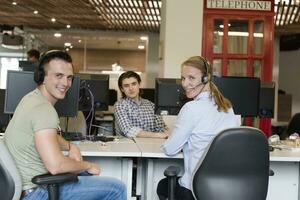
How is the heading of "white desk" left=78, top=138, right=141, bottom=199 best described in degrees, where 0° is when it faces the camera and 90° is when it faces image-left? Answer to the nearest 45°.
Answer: approximately 0°

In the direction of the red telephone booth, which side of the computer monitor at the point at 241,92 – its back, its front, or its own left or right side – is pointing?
back

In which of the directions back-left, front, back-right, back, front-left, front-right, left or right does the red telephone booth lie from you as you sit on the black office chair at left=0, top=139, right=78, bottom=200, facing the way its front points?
front

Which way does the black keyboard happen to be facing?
toward the camera

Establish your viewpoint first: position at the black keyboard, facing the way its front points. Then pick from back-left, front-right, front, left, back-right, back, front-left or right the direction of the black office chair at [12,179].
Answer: front

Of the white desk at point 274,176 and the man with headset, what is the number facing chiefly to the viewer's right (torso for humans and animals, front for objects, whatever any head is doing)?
1

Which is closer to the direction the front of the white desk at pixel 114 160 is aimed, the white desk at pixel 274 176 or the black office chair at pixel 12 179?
the black office chair

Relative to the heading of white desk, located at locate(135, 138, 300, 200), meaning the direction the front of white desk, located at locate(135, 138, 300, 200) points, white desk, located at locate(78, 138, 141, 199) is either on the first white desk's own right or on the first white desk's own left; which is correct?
on the first white desk's own right

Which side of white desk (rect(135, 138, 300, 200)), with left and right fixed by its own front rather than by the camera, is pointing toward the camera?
front
